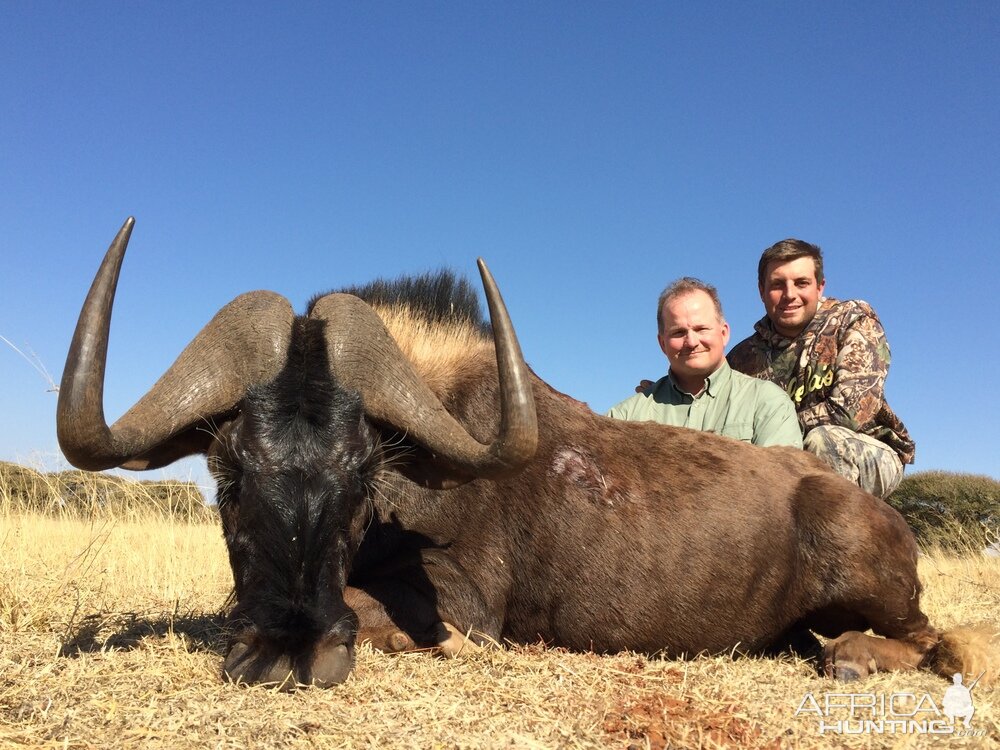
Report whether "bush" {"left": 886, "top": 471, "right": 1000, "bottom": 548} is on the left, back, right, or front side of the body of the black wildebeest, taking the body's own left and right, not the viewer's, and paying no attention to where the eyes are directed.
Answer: back

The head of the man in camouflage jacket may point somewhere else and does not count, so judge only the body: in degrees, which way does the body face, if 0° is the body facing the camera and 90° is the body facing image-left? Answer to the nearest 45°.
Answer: approximately 45°

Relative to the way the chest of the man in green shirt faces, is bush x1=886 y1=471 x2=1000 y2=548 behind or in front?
behind

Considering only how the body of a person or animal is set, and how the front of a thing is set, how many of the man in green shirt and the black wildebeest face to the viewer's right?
0

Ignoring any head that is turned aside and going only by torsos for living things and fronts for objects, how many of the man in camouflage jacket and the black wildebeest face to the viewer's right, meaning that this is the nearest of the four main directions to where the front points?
0

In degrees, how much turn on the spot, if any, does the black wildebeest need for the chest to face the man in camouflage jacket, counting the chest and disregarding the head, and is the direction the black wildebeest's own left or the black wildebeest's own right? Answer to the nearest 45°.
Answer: approximately 180°

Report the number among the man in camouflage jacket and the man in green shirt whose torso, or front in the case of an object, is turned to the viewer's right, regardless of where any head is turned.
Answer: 0

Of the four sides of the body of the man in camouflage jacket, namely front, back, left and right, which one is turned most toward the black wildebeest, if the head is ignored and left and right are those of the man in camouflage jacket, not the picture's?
front

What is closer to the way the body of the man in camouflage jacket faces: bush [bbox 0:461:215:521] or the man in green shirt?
the man in green shirt
